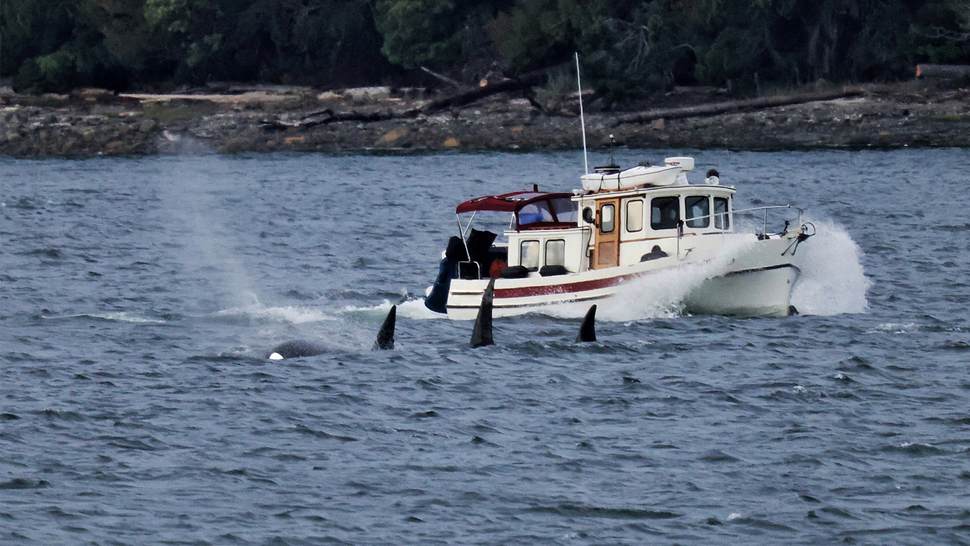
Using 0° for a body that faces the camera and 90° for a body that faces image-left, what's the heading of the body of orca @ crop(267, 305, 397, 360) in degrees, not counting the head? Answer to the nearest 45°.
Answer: approximately 90°

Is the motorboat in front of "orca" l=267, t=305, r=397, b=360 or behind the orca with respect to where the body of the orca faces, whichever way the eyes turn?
behind
